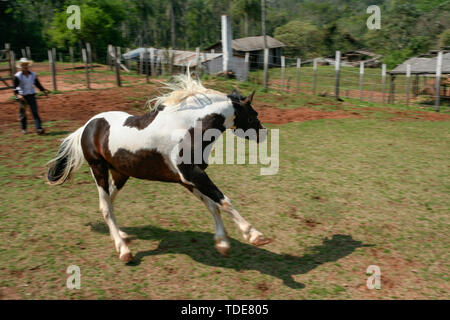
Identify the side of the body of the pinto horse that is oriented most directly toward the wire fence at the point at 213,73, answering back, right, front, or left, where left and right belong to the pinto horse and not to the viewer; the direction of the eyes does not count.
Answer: left

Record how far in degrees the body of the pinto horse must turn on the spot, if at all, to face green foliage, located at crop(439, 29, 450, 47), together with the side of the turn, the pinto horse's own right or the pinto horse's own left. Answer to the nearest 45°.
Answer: approximately 45° to the pinto horse's own left

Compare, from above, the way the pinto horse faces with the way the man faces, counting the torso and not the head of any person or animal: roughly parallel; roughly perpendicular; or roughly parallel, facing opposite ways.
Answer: roughly perpendicular

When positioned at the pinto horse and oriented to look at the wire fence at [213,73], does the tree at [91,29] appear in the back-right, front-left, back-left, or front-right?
front-left

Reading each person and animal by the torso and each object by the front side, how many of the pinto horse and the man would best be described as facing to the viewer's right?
1

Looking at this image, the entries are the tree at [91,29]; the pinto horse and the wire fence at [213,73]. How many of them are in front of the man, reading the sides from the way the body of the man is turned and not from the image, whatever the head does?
1

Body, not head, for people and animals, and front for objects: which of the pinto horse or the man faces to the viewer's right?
the pinto horse

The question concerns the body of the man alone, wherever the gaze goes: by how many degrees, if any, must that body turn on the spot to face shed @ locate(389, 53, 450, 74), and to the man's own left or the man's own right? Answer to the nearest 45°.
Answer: approximately 90° to the man's own left

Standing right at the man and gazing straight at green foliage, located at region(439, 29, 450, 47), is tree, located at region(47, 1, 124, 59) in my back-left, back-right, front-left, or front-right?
front-left

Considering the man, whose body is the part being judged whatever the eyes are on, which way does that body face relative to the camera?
toward the camera

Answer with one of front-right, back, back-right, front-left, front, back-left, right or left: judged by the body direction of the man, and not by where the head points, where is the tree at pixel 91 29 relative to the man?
back

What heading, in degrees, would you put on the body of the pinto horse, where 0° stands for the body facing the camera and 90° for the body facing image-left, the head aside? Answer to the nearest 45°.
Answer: approximately 270°

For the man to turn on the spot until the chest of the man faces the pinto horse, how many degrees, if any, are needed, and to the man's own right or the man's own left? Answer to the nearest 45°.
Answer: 0° — they already face it
